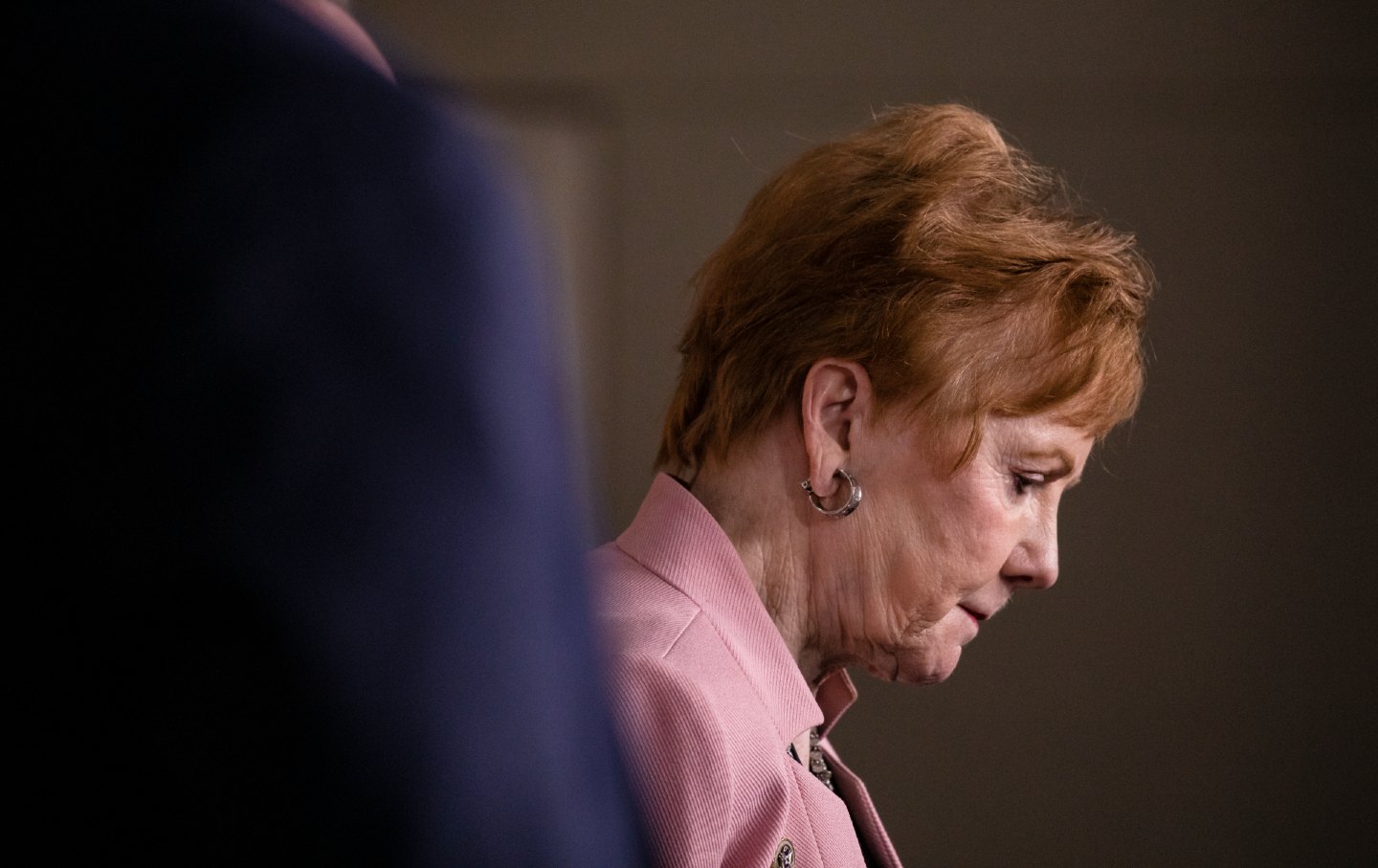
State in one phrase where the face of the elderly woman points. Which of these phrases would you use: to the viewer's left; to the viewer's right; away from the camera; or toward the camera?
to the viewer's right

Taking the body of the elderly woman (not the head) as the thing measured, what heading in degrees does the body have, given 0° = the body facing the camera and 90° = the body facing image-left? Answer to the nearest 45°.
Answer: approximately 270°
